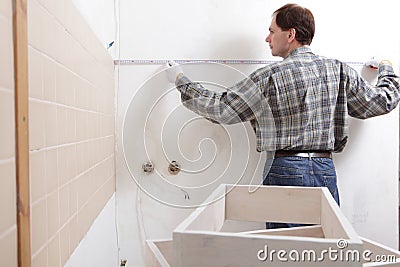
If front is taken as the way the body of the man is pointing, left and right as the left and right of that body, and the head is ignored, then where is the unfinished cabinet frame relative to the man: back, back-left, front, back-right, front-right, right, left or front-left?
back

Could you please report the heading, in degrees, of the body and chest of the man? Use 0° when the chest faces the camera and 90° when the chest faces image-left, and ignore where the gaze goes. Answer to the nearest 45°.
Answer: approximately 180°

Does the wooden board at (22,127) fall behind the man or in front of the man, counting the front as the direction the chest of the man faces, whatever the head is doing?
behind
